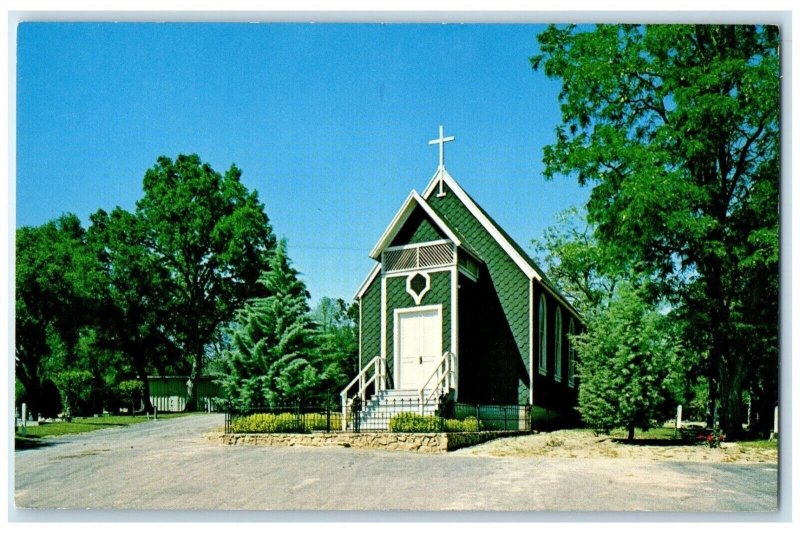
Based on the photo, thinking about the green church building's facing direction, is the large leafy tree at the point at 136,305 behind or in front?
in front

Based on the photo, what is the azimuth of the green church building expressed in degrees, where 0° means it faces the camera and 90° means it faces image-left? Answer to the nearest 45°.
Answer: approximately 45°

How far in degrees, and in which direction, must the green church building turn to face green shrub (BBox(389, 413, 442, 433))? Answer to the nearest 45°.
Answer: approximately 45° to its left

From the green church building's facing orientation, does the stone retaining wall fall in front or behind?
in front

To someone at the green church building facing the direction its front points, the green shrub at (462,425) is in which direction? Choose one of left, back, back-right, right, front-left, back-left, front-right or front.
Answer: front-left
